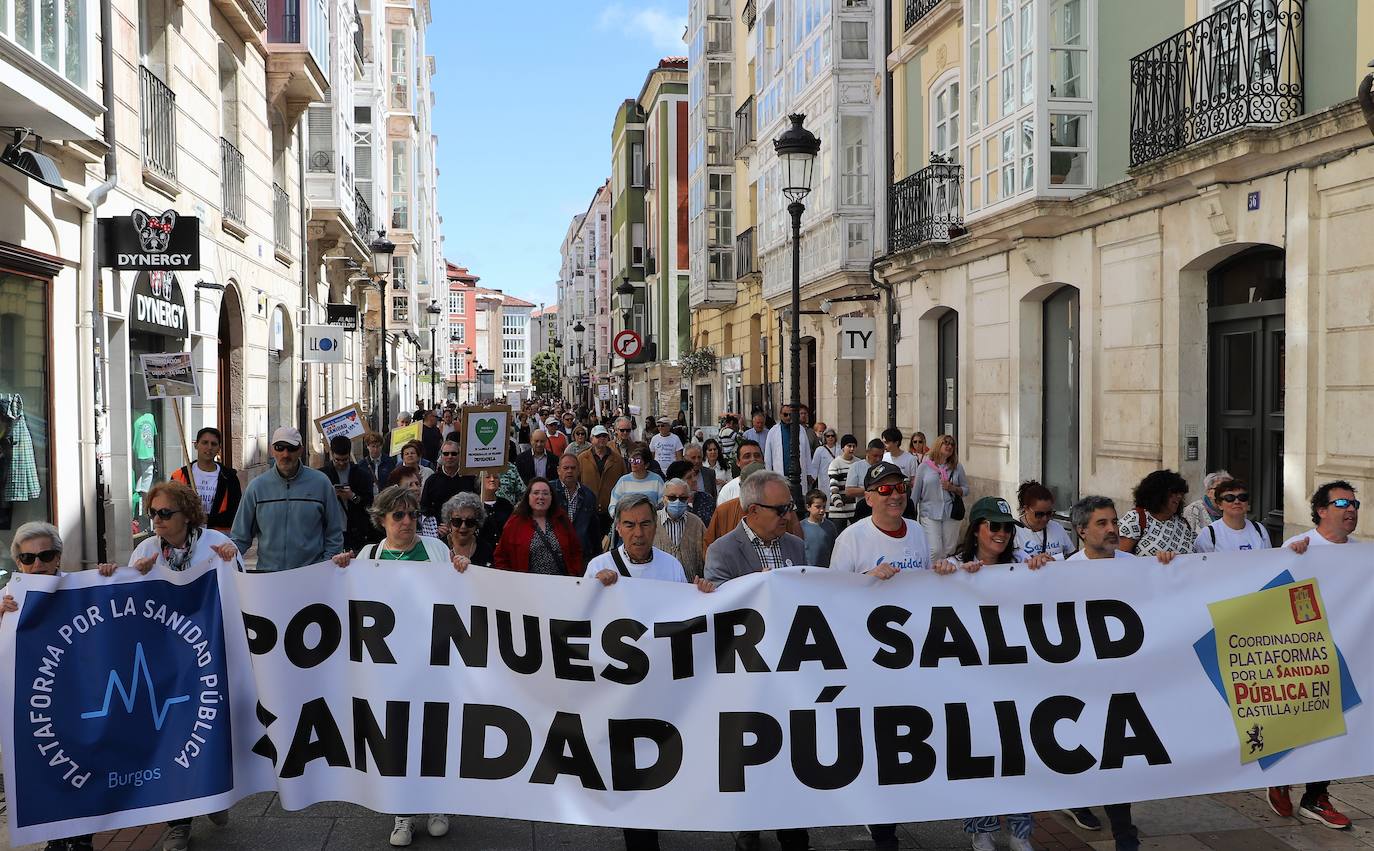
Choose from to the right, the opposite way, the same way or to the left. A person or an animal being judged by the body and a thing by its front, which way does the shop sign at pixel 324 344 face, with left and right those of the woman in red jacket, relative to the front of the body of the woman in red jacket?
the same way

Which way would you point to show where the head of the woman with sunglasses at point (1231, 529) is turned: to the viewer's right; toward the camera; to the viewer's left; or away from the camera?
toward the camera

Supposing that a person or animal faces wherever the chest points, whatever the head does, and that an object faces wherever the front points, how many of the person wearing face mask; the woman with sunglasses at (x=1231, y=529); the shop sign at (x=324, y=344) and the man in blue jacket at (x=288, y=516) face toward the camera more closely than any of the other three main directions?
4

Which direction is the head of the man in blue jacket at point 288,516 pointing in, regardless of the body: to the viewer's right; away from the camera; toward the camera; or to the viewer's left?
toward the camera

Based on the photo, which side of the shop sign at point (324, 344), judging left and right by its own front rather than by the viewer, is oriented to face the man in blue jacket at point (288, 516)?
front

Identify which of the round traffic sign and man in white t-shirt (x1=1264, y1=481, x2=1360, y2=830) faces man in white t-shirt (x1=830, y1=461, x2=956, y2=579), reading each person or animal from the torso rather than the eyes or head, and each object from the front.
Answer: the round traffic sign

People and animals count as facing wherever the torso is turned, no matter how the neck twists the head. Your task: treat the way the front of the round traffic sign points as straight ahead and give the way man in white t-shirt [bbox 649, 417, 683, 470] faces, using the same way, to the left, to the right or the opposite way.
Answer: the same way

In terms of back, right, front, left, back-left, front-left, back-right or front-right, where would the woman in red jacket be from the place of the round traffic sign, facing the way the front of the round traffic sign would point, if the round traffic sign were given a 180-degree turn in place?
back

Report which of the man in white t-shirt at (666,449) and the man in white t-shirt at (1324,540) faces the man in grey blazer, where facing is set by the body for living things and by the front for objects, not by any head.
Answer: the man in white t-shirt at (666,449)

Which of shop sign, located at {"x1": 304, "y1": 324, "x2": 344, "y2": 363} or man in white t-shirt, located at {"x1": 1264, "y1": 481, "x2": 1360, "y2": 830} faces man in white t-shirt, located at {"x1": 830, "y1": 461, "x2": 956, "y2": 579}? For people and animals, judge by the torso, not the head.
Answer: the shop sign

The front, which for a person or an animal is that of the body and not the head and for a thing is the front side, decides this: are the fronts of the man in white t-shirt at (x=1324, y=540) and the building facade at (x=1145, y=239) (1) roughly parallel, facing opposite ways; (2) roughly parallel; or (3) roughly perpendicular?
roughly perpendicular

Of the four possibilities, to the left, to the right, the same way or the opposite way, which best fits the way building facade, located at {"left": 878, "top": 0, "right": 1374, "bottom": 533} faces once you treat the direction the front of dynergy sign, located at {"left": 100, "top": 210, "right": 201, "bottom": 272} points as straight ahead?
to the right

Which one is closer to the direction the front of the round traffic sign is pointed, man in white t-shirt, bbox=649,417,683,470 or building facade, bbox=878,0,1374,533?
the man in white t-shirt

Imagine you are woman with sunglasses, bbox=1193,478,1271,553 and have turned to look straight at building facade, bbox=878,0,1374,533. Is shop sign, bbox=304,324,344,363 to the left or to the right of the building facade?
left

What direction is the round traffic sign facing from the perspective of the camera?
toward the camera

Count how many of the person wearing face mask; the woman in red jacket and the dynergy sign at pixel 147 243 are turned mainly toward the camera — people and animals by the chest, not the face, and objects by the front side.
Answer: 3

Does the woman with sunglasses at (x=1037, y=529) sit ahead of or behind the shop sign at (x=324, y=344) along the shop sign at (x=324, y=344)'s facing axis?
ahead

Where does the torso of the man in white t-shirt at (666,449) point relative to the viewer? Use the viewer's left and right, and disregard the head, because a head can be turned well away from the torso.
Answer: facing the viewer

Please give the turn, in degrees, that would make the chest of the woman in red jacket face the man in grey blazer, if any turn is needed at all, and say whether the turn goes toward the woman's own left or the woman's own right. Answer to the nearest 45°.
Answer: approximately 45° to the woman's own left

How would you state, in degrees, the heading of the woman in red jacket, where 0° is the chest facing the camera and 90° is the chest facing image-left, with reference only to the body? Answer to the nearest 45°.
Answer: approximately 0°

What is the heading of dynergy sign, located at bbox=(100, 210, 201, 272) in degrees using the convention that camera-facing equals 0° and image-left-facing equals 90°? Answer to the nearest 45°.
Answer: approximately 0°
